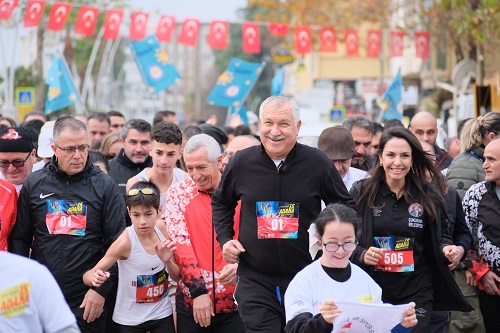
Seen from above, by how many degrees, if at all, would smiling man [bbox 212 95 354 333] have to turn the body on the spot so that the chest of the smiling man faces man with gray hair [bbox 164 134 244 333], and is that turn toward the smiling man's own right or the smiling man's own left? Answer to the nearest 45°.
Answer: approximately 135° to the smiling man's own right

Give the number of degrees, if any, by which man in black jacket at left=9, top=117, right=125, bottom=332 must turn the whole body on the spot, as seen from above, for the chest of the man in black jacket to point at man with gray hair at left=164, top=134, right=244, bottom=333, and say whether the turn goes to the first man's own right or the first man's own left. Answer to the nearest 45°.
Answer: approximately 90° to the first man's own left

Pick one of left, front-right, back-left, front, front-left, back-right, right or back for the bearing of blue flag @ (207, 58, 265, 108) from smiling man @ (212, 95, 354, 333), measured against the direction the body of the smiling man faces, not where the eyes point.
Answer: back

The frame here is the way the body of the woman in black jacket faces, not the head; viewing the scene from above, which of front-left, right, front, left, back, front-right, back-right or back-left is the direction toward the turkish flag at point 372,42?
back

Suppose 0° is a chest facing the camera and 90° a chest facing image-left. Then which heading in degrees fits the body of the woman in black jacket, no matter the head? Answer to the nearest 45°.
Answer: approximately 0°

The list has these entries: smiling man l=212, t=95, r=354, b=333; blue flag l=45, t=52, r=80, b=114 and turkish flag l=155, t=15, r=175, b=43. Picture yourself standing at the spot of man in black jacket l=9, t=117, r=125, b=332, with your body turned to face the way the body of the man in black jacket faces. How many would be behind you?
2

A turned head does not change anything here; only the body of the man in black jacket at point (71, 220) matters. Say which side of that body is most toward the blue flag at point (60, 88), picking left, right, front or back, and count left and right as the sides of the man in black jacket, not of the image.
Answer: back

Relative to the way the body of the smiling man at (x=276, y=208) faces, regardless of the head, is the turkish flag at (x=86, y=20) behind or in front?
behind

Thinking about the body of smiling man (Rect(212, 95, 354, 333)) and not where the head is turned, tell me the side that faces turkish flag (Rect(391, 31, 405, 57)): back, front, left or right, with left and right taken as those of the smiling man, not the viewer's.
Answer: back

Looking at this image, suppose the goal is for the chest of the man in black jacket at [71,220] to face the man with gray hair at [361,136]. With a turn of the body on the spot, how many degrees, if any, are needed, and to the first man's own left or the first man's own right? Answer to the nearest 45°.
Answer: approximately 135° to the first man's own left

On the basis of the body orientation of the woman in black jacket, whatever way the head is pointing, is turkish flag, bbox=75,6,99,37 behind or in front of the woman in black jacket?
behind
